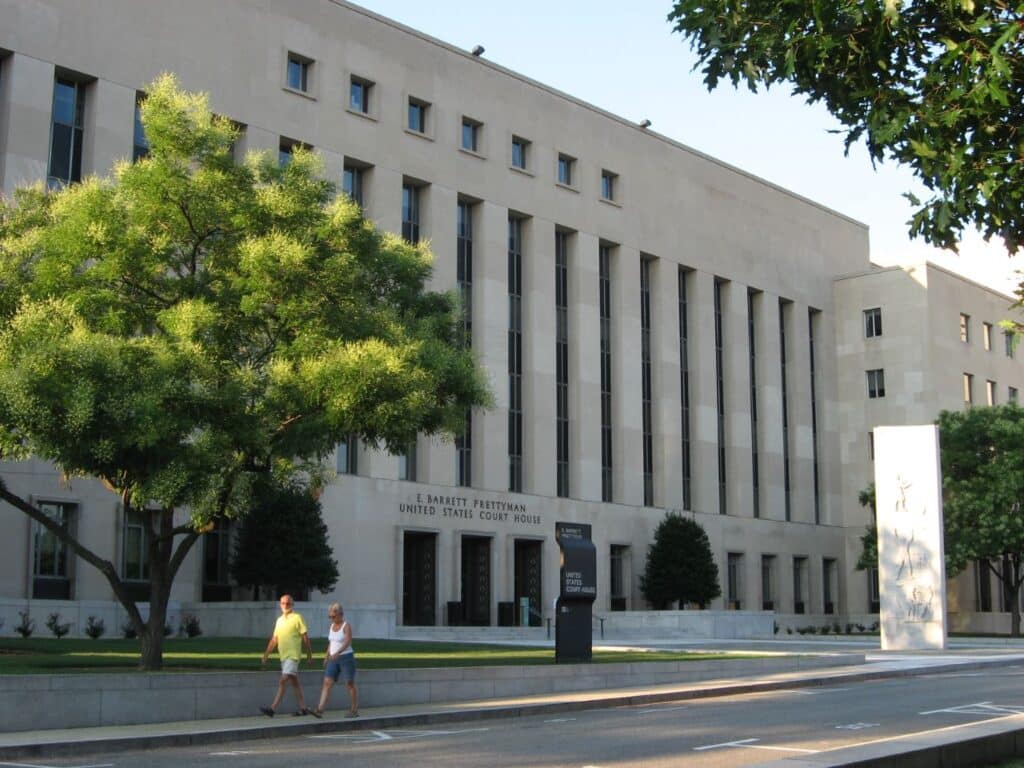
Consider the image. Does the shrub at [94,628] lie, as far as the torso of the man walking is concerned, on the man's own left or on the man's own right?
on the man's own right

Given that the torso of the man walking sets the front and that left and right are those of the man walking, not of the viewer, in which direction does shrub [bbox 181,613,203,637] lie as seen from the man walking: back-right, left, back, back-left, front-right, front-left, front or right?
back-right

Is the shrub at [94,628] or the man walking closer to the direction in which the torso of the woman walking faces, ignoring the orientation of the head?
the man walking
